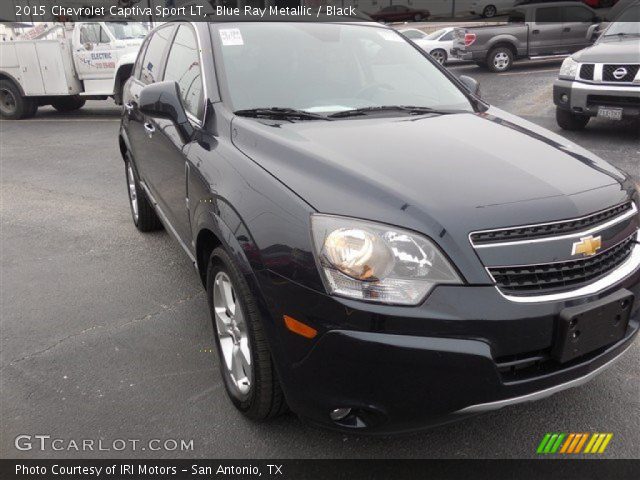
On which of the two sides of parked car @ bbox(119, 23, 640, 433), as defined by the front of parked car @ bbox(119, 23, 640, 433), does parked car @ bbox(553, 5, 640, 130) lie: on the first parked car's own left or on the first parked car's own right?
on the first parked car's own left

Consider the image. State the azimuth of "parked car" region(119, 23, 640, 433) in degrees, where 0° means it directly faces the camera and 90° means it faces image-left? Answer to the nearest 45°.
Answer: approximately 315°

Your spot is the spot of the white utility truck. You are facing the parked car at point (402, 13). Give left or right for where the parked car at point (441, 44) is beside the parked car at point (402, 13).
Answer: right

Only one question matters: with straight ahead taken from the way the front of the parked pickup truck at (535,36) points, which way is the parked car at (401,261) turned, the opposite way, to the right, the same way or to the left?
to the right

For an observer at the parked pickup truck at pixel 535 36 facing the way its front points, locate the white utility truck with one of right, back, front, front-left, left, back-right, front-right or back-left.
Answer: back

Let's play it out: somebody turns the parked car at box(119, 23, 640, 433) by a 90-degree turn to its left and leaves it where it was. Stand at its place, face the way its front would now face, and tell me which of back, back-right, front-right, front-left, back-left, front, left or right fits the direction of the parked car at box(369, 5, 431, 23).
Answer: front-left

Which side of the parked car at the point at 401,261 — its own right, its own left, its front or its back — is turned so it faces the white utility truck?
back

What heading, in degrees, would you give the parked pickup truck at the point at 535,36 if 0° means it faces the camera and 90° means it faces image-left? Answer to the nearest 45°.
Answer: approximately 225°

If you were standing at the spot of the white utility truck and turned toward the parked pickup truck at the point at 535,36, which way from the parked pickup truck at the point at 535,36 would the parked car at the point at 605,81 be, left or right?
right

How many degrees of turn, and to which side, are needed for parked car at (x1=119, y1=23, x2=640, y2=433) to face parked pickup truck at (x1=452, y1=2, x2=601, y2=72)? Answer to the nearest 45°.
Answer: approximately 135° to its left
